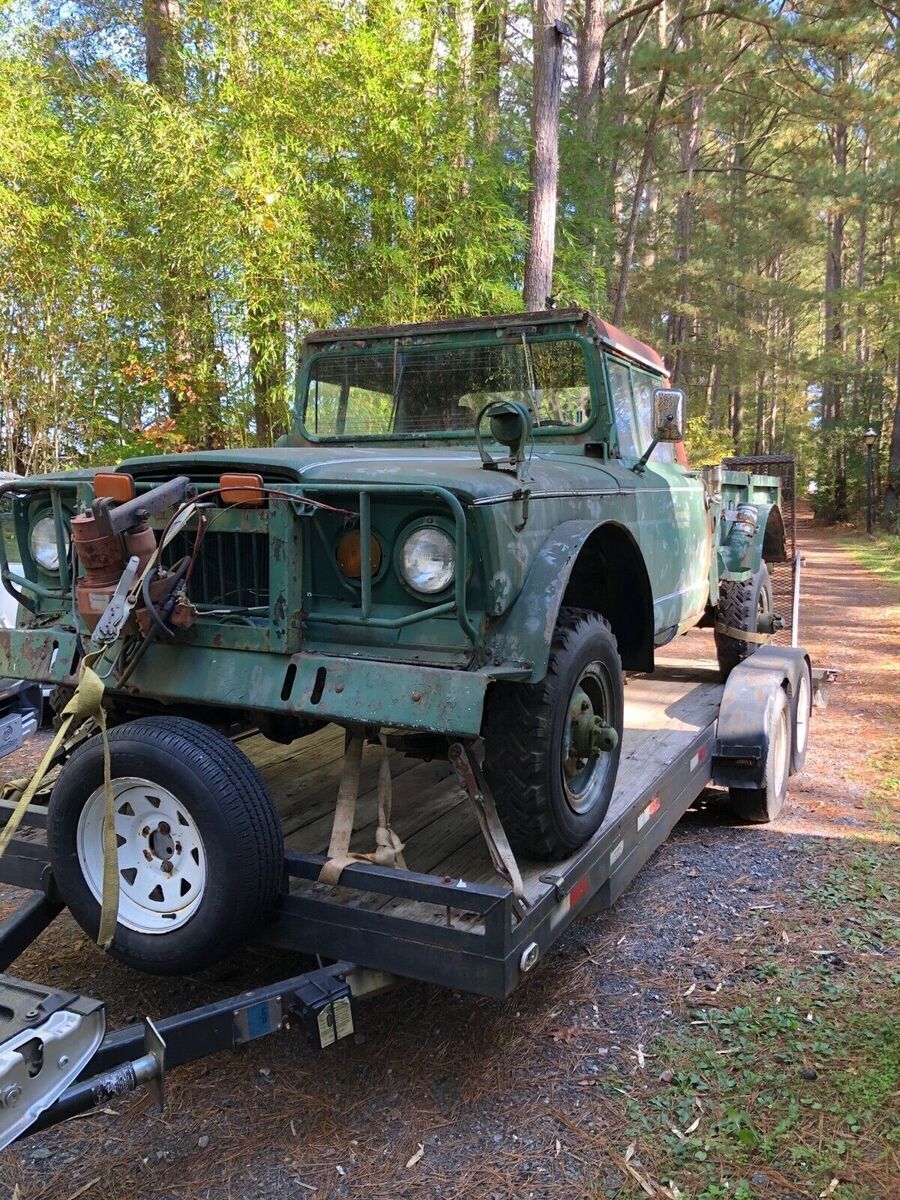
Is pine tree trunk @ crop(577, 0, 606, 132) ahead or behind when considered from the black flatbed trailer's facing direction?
behind

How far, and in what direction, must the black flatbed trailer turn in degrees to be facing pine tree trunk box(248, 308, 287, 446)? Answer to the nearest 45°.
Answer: approximately 135° to its right

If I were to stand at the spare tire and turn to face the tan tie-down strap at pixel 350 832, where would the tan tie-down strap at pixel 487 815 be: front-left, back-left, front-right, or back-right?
front-right

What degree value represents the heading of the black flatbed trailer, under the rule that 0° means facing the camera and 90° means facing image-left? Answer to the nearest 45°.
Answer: approximately 45°

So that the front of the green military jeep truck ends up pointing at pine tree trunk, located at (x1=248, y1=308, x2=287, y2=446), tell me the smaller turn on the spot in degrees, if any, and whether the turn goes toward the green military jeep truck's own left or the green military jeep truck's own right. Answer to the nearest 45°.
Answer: approximately 135° to the green military jeep truck's own right

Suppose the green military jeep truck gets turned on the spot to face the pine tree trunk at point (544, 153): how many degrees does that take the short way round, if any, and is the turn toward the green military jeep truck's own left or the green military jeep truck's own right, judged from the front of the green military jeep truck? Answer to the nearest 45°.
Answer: approximately 135° to the green military jeep truck's own right

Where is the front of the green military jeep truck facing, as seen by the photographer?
facing the viewer and to the left of the viewer
